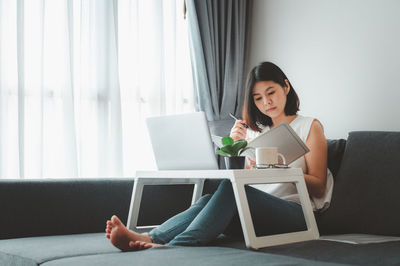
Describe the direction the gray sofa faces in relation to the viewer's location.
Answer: facing the viewer

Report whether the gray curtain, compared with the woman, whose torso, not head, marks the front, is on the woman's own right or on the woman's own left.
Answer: on the woman's own right

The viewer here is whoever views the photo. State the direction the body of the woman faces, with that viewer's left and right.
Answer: facing the viewer and to the left of the viewer

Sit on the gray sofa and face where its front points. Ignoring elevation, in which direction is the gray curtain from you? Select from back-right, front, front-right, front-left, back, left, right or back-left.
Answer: back
